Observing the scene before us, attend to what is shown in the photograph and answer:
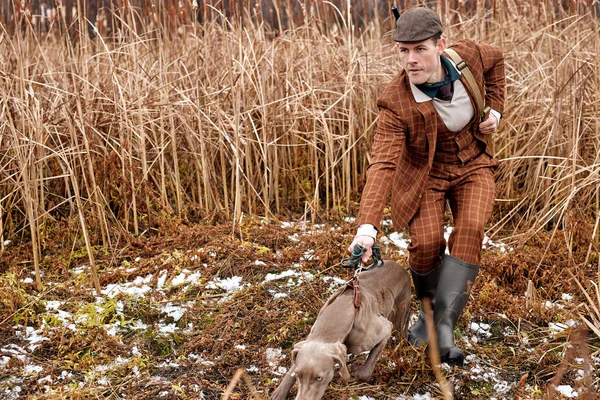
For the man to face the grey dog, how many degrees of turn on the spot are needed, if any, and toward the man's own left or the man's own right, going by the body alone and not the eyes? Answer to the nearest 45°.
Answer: approximately 45° to the man's own right

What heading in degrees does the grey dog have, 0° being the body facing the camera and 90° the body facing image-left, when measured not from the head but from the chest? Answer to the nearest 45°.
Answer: approximately 45°

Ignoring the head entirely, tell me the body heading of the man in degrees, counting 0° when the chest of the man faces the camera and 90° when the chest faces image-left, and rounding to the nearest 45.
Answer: approximately 0°

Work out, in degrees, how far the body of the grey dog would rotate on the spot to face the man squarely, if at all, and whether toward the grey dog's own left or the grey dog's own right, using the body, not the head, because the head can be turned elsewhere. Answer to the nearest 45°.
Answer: approximately 180°
